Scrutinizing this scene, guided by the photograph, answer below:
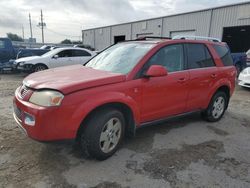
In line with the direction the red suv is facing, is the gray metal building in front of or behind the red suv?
behind

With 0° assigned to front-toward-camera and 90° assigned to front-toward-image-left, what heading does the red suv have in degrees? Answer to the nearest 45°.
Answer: approximately 45°

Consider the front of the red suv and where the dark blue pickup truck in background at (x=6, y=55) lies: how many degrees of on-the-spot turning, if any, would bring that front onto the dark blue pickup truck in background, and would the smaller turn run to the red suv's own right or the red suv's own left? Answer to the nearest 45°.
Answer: approximately 90° to the red suv's own right
